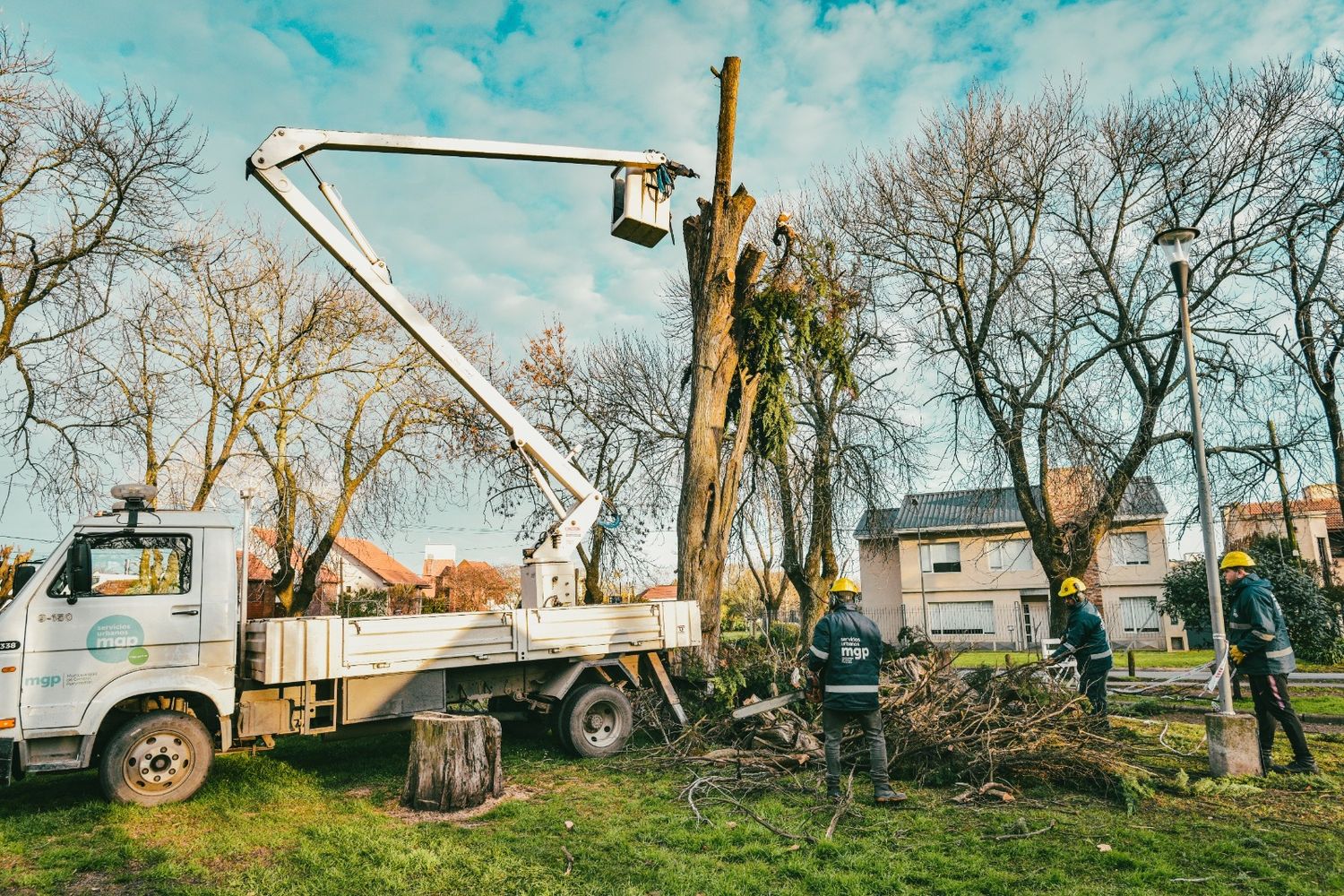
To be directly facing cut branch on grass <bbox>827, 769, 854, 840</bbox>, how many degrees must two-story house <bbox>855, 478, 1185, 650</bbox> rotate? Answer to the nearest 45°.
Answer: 0° — it already faces it

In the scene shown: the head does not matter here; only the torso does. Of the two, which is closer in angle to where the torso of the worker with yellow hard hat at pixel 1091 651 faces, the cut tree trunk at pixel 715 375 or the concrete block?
the cut tree trunk

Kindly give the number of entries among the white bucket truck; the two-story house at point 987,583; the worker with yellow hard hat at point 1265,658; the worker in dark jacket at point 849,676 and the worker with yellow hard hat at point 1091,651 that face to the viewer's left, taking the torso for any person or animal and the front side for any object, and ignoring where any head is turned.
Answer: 3

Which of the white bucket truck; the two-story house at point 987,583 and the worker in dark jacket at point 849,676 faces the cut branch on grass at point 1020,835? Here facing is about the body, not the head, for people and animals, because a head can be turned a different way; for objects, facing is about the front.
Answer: the two-story house

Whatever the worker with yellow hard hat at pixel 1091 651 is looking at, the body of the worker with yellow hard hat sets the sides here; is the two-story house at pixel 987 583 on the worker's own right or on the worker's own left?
on the worker's own right

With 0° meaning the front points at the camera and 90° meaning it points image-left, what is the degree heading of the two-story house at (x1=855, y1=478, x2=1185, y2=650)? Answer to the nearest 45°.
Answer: approximately 0°

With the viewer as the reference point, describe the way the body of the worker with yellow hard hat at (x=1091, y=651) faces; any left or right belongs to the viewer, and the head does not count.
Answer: facing to the left of the viewer

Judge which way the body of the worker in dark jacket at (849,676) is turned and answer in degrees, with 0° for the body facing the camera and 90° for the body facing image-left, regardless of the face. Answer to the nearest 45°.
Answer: approximately 180°

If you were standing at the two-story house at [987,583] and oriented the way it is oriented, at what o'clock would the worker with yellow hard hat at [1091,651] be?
The worker with yellow hard hat is roughly at 12 o'clock from the two-story house.

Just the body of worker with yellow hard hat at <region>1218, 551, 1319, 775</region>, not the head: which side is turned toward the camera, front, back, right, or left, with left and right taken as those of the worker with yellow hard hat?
left

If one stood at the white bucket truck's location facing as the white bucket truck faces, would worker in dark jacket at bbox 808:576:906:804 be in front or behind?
behind

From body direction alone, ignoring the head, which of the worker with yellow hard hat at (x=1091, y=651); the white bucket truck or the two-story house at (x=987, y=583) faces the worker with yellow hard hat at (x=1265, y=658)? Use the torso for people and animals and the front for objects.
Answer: the two-story house

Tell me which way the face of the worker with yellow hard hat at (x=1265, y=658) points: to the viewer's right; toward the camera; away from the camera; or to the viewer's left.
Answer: to the viewer's left

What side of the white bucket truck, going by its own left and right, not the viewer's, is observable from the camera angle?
left
